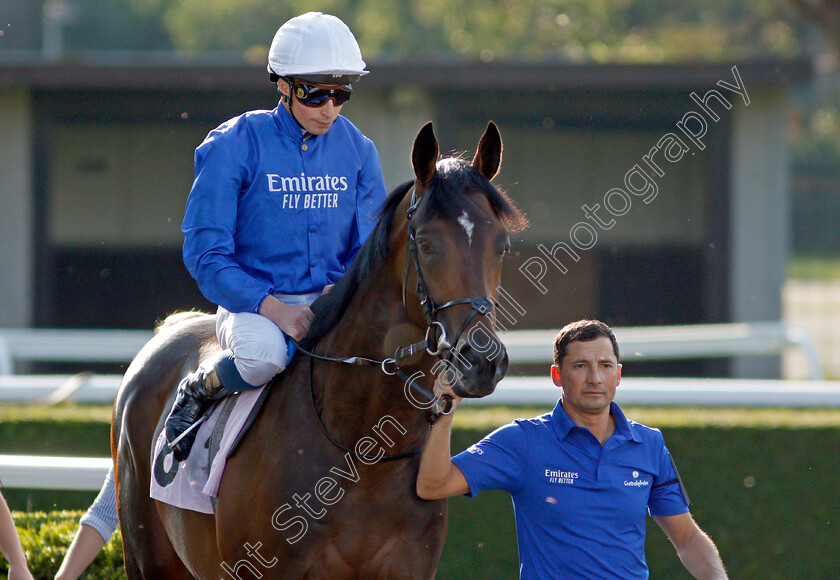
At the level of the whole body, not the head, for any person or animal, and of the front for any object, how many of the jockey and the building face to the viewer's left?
0

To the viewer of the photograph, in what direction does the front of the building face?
facing the viewer

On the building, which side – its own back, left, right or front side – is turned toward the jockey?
front

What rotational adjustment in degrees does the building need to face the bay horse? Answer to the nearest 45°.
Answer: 0° — it already faces it

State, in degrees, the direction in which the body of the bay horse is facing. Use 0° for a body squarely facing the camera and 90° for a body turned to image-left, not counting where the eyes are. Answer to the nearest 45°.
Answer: approximately 315°

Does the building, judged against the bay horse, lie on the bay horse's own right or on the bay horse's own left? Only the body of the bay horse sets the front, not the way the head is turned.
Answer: on the bay horse's own left
